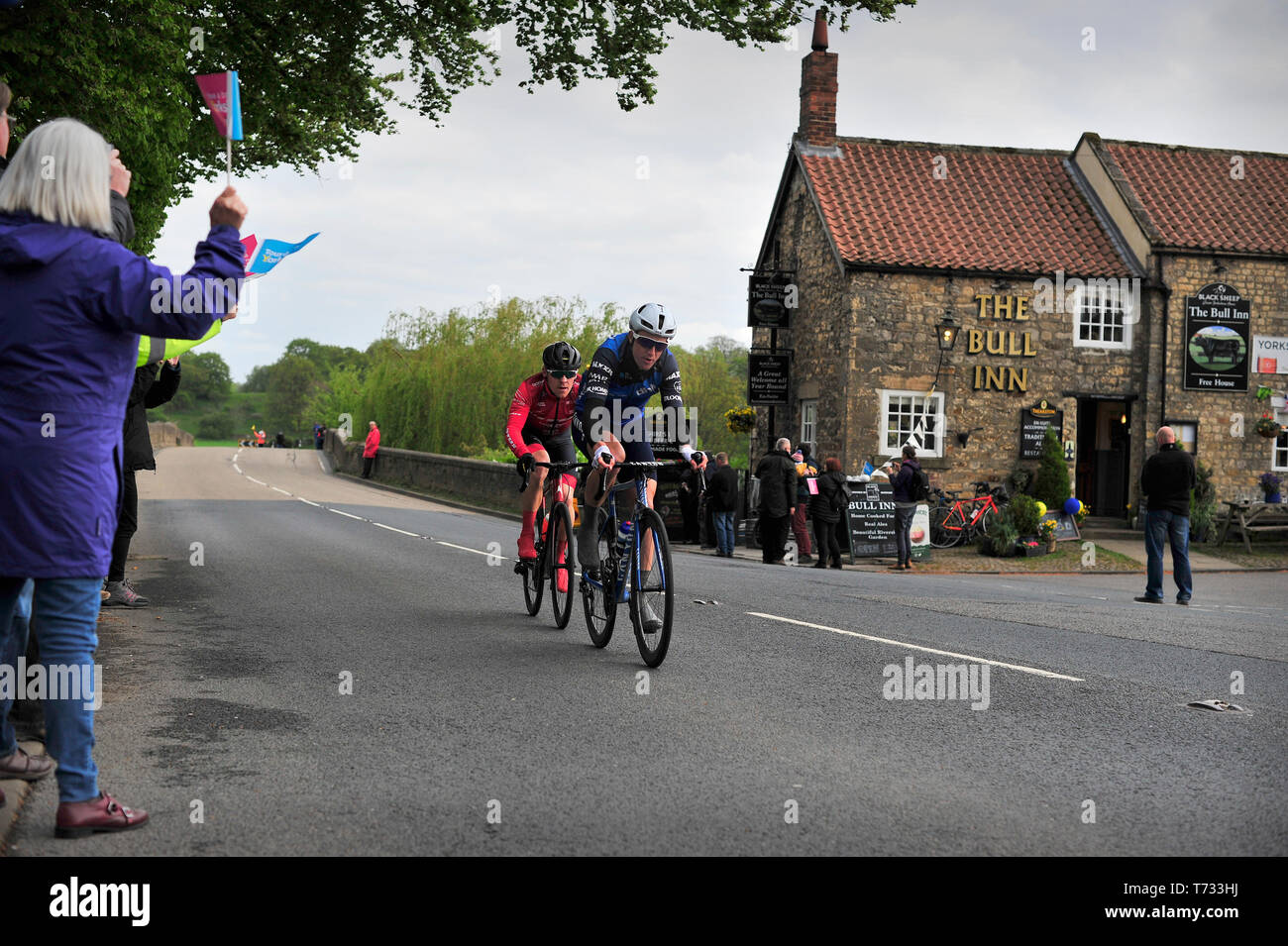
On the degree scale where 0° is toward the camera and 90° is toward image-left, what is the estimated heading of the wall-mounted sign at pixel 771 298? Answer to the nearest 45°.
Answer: approximately 0°

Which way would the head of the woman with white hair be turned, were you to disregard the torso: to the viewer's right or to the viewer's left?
to the viewer's right

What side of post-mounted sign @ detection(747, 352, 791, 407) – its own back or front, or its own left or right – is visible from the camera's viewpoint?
front

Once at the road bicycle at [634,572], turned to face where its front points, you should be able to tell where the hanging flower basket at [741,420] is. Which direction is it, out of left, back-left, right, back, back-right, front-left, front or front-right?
back

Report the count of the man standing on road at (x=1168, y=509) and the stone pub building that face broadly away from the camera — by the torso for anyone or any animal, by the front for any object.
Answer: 1

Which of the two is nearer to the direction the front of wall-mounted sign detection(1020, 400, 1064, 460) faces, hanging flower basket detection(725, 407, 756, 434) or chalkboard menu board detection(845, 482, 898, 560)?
the chalkboard menu board

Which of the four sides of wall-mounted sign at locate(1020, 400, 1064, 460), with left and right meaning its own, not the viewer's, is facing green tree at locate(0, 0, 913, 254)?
front

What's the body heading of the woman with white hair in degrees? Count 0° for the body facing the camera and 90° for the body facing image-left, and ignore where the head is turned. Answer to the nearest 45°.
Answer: approximately 225°

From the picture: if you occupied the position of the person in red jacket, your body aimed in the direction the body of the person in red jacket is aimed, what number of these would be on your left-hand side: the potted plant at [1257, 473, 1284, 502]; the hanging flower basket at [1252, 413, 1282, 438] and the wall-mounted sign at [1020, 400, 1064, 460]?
3

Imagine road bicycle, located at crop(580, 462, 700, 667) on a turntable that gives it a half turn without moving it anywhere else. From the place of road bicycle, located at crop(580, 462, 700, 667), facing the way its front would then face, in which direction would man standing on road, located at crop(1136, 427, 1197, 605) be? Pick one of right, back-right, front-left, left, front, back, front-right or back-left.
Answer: front-right
